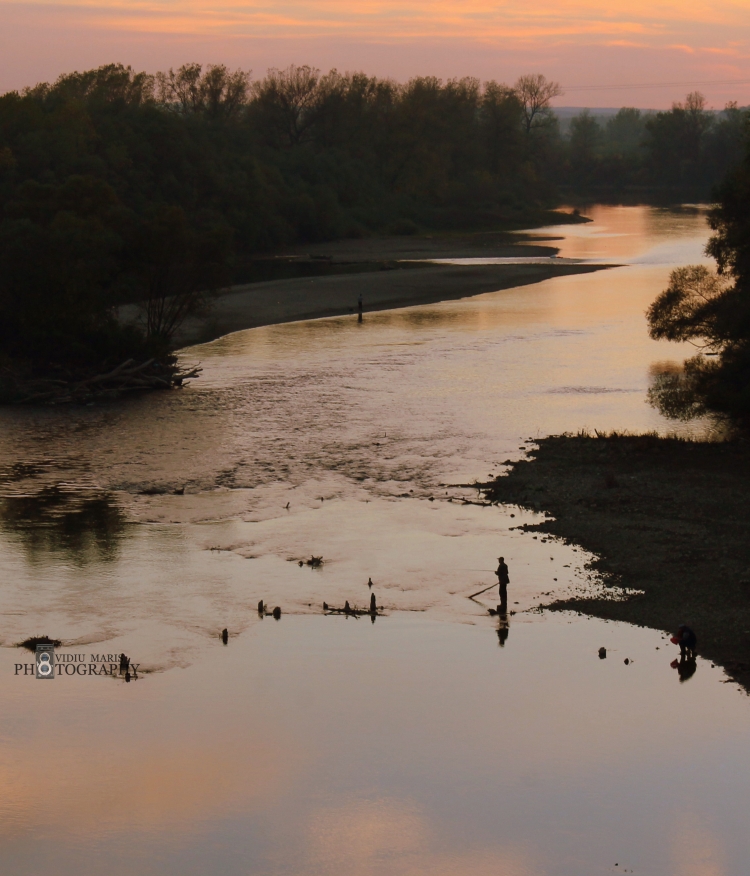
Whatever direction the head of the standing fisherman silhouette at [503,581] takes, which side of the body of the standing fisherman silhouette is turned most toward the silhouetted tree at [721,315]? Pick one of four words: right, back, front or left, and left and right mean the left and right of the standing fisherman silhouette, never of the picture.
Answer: right

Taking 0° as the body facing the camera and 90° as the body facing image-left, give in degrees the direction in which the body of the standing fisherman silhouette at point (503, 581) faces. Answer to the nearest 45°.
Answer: approximately 90°
